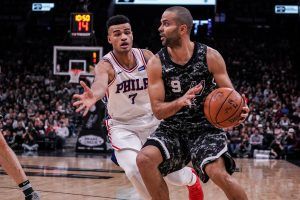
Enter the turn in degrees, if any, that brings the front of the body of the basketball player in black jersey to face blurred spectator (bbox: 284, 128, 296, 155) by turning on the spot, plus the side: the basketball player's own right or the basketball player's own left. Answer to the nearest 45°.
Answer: approximately 180°

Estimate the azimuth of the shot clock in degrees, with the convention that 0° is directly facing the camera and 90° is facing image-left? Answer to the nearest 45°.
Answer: approximately 0°

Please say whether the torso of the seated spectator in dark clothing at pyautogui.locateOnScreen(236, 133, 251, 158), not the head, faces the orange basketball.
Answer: yes

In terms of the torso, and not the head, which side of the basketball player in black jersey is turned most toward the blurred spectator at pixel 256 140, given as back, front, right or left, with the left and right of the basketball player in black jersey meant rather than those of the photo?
back

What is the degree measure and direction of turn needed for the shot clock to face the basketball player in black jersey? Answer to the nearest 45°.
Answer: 0° — it already faces them

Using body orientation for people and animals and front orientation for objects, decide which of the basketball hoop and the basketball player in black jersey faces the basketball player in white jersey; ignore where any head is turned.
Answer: the basketball hoop

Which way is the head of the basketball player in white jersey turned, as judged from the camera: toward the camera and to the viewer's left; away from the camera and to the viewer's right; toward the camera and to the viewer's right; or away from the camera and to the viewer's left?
toward the camera and to the viewer's right

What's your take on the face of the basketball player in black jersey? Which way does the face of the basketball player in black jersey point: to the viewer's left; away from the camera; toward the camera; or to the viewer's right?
to the viewer's left

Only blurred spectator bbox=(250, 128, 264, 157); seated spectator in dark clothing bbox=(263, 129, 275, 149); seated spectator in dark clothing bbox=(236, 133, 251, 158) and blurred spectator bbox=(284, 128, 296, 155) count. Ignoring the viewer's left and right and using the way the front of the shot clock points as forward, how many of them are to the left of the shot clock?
4

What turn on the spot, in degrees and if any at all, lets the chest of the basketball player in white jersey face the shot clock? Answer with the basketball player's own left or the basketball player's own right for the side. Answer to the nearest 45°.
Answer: approximately 180°

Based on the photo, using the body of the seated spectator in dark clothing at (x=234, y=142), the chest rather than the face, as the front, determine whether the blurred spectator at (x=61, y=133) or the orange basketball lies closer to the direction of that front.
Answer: the orange basketball

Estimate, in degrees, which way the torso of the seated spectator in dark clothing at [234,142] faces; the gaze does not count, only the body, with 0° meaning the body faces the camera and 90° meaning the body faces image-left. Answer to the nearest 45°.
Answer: approximately 0°

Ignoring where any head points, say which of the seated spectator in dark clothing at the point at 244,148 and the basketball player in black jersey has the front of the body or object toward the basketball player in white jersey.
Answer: the seated spectator in dark clothing
